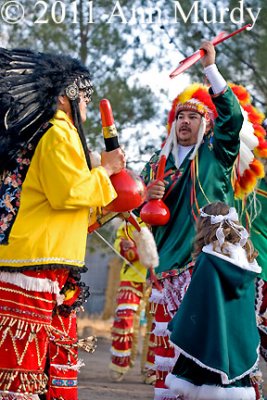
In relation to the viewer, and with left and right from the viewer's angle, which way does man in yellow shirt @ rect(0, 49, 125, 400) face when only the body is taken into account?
facing to the right of the viewer

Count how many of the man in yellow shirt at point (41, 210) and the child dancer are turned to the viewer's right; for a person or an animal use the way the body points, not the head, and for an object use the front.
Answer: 1

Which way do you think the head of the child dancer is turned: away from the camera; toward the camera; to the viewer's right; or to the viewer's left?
away from the camera

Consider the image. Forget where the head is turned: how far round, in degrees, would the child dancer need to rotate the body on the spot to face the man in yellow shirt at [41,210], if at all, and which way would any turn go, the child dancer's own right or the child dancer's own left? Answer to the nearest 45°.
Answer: approximately 90° to the child dancer's own left

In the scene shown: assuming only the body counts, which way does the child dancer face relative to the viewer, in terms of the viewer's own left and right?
facing away from the viewer and to the left of the viewer

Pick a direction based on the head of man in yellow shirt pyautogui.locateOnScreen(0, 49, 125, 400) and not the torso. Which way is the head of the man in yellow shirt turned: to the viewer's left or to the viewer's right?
to the viewer's right
